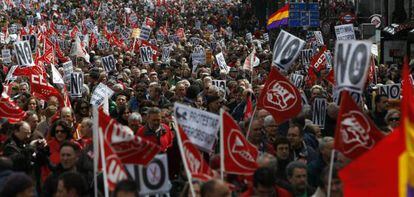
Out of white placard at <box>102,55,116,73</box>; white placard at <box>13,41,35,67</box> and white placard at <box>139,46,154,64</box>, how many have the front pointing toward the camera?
3

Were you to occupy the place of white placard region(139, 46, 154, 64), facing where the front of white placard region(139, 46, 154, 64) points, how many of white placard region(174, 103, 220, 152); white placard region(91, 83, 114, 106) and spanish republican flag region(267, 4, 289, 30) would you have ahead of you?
2

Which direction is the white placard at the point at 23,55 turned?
toward the camera

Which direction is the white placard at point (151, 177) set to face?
toward the camera

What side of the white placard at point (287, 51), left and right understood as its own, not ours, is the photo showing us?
front

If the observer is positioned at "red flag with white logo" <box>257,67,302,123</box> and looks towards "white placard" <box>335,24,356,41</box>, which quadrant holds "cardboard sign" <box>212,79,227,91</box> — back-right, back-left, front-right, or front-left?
front-left

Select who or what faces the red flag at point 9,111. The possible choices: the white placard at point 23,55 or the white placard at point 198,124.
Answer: the white placard at point 23,55

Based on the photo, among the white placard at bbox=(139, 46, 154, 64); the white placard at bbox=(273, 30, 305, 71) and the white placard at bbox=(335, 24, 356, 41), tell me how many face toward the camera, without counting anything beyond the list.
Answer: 3

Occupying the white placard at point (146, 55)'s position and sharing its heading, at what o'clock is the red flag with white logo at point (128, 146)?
The red flag with white logo is roughly at 12 o'clock from the white placard.

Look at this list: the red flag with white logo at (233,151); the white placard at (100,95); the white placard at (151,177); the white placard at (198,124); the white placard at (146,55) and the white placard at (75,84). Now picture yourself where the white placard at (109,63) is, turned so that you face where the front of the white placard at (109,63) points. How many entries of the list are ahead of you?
5

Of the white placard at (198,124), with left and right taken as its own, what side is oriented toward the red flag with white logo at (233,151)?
left

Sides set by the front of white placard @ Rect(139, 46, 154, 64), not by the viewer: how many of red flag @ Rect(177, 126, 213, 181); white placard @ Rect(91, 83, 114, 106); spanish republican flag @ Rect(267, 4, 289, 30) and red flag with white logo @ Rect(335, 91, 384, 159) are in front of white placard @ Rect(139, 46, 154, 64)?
3

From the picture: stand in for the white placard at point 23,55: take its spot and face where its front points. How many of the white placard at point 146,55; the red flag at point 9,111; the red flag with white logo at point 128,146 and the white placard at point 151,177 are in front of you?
3

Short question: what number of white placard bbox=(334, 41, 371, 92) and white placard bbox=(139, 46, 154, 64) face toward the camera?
2

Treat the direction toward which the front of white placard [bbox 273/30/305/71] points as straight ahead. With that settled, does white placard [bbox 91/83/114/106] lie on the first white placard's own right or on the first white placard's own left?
on the first white placard's own right

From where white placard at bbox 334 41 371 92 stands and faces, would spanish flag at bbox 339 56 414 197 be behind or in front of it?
in front

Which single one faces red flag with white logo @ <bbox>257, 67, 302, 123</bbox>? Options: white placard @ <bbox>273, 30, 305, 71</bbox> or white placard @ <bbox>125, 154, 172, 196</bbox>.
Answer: white placard @ <bbox>273, 30, 305, 71</bbox>

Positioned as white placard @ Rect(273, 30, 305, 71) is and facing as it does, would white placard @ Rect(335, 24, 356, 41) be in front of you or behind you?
behind
